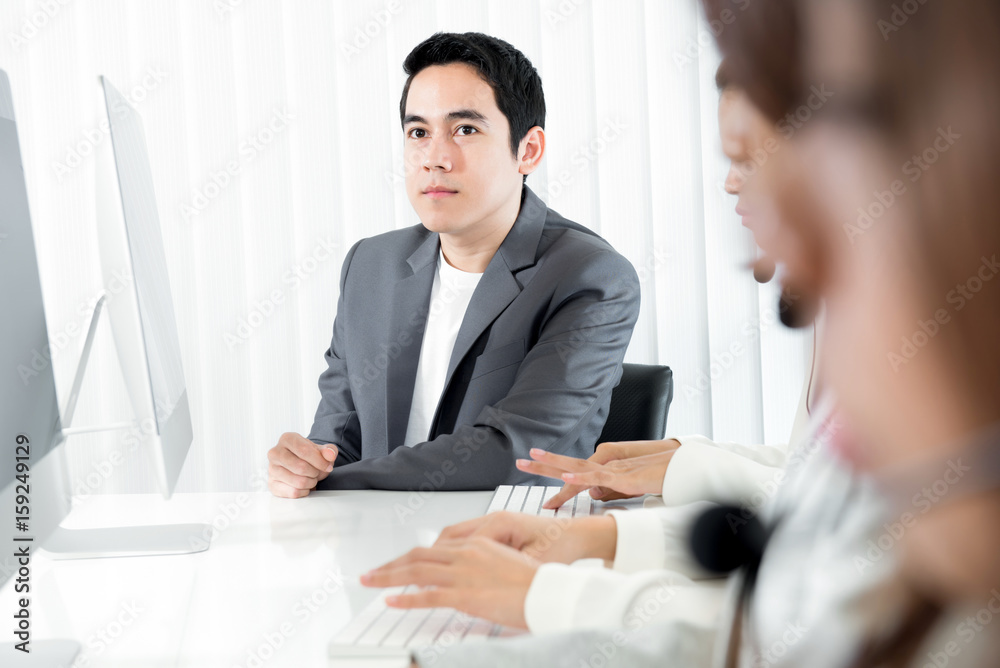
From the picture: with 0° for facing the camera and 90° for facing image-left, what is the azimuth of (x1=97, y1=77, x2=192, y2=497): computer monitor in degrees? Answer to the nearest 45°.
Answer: approximately 270°

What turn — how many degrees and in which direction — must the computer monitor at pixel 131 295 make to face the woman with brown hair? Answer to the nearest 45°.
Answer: approximately 45° to its right

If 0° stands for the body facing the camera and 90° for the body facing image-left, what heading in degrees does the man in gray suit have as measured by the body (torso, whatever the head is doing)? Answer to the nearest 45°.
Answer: approximately 45°

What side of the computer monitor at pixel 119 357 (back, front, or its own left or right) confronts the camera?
right

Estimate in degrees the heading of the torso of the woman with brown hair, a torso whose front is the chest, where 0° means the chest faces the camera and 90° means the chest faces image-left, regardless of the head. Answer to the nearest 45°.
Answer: approximately 90°

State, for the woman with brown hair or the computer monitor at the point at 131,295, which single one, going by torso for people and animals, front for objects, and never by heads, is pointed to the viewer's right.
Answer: the computer monitor
